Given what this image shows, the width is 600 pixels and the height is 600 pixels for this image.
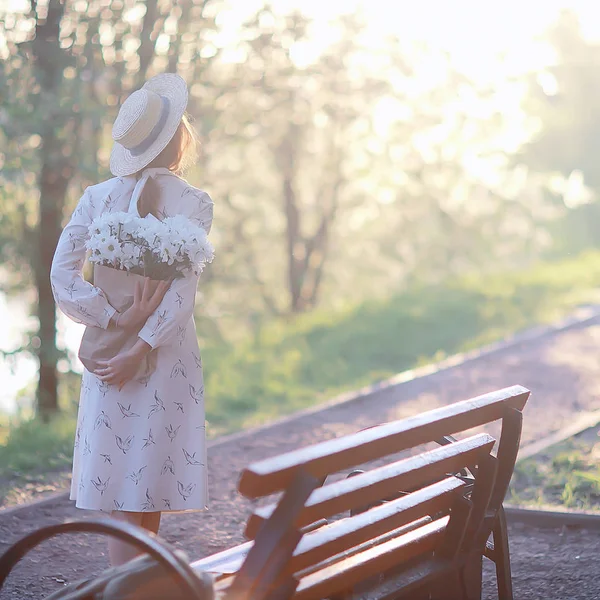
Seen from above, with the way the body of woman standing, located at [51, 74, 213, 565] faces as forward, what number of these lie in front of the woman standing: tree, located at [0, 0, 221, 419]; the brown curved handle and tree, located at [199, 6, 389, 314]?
2

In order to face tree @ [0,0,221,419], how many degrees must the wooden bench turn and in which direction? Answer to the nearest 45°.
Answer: approximately 45° to its right

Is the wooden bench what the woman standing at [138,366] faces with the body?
no

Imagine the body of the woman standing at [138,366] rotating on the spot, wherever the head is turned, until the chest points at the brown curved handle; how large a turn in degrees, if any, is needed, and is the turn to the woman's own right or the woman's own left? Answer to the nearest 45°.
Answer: approximately 180°

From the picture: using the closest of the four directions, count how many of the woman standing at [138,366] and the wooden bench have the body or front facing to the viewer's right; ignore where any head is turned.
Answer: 0

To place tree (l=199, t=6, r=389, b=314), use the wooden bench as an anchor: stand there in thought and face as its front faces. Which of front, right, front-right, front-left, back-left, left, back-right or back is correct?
front-right

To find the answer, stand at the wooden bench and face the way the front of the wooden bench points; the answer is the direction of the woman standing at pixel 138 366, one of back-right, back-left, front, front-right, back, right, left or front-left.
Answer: front

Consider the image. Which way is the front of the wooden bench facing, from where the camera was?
facing away from the viewer and to the left of the viewer

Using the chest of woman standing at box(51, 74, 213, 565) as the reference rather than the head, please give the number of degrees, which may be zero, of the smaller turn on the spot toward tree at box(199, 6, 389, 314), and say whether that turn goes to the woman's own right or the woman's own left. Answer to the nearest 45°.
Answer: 0° — they already face it

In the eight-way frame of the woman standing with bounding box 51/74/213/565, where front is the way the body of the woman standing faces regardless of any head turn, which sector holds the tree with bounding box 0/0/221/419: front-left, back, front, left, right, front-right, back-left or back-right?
front

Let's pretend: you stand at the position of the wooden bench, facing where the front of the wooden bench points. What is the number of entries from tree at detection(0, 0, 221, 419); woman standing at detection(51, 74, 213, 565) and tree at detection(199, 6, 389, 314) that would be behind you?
0

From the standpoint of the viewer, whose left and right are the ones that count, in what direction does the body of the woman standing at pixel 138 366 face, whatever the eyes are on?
facing away from the viewer
